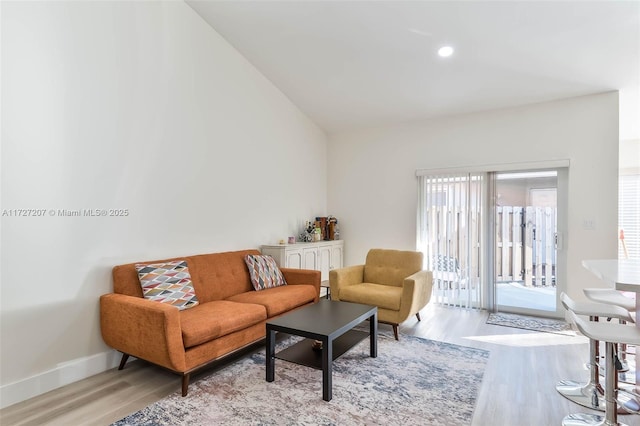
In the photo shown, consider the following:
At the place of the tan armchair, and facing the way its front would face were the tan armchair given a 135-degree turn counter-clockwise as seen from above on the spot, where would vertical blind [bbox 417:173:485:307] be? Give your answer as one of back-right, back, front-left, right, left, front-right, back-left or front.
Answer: front-left

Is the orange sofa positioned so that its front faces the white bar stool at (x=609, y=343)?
yes

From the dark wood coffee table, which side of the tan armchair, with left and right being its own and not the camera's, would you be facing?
front

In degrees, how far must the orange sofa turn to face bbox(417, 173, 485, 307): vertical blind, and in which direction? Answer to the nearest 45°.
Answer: approximately 45° to its left

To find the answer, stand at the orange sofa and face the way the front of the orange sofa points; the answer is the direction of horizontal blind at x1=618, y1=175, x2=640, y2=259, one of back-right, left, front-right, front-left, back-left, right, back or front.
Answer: front-left

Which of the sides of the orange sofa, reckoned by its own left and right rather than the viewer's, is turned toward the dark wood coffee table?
front

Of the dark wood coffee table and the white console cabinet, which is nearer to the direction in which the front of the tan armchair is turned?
the dark wood coffee table

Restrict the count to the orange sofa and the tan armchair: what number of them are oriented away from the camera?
0

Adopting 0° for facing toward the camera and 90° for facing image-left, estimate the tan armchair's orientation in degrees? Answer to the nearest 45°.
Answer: approximately 45°

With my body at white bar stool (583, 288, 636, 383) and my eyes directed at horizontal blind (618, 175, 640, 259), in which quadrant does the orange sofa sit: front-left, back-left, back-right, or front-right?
back-left

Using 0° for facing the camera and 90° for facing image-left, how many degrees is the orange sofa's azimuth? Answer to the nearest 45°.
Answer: approximately 315°

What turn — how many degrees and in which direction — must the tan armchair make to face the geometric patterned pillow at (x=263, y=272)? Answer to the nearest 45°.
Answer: approximately 45° to its right

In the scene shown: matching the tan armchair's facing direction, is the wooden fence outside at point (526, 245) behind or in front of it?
behind
